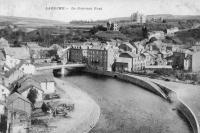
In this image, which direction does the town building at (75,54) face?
toward the camera

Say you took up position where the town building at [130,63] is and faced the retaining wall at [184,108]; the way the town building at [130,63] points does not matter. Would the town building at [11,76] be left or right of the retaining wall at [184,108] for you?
right

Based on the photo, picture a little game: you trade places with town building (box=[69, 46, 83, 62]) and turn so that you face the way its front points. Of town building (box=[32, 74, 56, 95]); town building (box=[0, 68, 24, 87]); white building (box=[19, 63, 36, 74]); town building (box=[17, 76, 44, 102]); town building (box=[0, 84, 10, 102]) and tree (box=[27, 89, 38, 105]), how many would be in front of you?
6

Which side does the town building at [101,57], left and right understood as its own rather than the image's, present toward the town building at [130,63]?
left

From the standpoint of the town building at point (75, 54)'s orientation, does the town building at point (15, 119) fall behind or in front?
in front

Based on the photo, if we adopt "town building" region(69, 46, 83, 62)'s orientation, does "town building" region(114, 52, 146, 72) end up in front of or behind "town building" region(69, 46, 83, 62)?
in front

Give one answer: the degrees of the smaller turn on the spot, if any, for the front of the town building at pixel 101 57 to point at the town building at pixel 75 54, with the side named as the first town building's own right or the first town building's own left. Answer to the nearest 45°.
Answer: approximately 90° to the first town building's own right

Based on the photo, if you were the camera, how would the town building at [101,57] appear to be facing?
facing the viewer and to the left of the viewer

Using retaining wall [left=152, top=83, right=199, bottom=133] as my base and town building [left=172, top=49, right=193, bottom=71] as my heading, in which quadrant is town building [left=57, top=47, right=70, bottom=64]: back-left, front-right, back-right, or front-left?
front-left

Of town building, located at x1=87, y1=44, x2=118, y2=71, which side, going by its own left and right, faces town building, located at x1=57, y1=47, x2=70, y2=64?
right

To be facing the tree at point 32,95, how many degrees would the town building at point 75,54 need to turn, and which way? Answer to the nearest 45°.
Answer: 0° — it already faces it

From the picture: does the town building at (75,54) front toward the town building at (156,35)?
no

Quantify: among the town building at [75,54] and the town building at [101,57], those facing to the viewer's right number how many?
0
